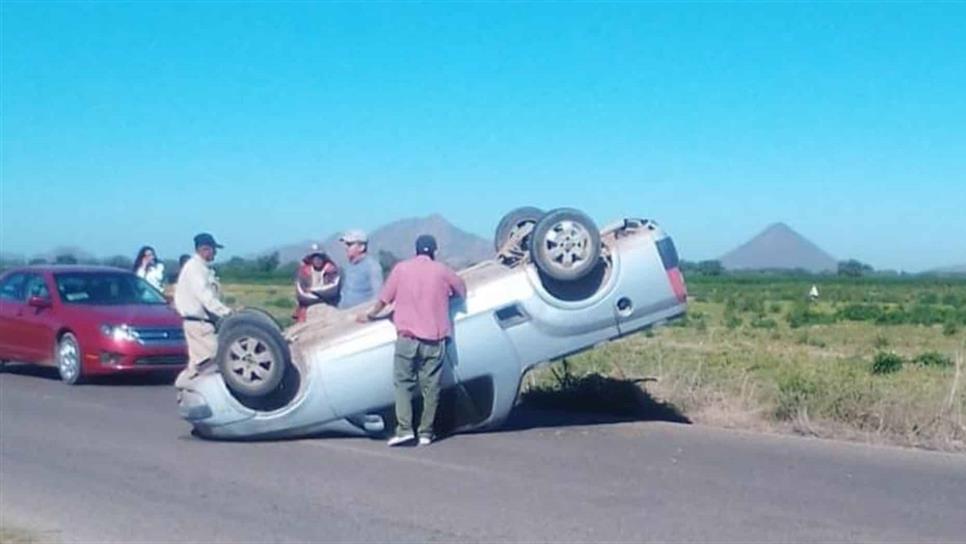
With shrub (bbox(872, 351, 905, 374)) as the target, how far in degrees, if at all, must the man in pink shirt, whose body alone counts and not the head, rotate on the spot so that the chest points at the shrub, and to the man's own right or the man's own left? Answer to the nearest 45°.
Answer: approximately 45° to the man's own right

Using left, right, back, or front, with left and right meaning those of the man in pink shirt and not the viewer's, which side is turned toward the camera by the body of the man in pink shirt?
back

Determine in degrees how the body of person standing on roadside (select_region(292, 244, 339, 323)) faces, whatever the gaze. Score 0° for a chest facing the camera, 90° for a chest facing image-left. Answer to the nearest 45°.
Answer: approximately 0°

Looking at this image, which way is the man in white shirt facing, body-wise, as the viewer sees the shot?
to the viewer's right

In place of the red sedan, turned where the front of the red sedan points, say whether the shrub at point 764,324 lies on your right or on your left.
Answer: on your left

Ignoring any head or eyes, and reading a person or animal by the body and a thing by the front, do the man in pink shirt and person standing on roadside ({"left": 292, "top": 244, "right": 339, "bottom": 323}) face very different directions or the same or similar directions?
very different directions

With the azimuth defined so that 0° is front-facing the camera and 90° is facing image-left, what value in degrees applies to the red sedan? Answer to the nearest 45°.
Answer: approximately 315°
